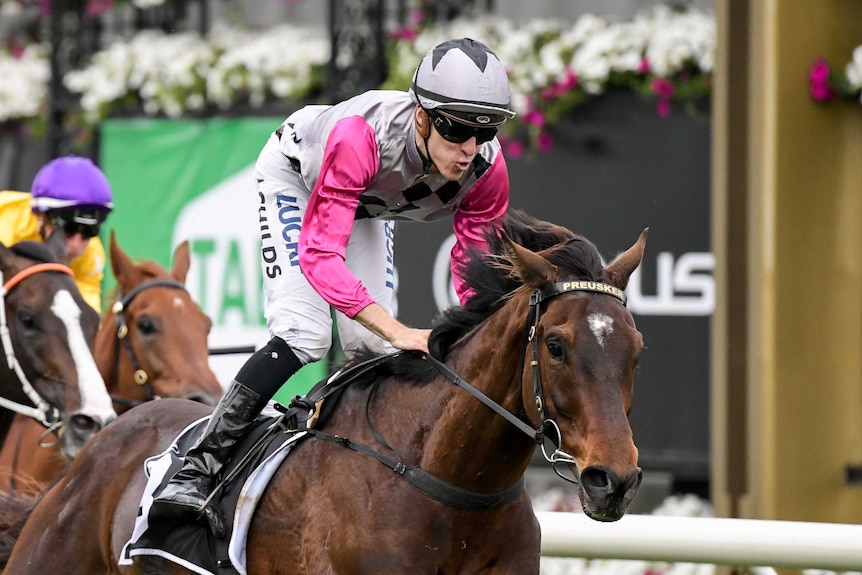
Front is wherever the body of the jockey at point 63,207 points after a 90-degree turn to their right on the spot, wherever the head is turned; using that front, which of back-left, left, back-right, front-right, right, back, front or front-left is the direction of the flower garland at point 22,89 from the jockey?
back-right

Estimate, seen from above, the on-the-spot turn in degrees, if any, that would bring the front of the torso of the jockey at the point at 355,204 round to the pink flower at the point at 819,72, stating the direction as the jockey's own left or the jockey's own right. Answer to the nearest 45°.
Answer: approximately 90° to the jockey's own left

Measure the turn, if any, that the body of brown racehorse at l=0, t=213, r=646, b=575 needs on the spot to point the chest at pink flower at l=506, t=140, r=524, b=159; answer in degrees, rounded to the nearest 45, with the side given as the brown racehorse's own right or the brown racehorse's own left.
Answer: approximately 135° to the brown racehorse's own left

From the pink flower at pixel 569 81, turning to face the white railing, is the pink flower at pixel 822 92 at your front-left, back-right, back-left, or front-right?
front-left

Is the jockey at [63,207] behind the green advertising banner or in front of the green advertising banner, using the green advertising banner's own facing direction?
in front

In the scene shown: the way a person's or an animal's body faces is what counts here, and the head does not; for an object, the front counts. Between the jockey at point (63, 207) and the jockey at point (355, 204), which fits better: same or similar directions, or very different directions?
same or similar directions

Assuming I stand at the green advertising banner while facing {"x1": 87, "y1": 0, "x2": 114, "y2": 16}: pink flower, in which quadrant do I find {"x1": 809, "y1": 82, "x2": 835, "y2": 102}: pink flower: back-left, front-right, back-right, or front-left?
back-right

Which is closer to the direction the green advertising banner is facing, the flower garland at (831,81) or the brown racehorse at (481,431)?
the brown racehorse

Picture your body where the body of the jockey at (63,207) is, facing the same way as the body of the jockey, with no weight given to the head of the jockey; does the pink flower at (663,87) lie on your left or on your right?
on your left

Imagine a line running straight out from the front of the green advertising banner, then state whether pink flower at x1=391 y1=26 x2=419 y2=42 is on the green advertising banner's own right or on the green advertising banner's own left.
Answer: on the green advertising banner's own left

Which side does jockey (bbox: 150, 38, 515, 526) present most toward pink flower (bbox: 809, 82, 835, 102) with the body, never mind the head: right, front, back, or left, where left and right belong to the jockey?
left

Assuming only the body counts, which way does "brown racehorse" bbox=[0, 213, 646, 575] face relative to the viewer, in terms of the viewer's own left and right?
facing the viewer and to the right of the viewer

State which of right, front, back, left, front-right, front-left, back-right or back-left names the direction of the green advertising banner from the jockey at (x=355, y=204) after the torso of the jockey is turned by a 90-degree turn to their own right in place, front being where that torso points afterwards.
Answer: back-right

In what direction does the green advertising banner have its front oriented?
toward the camera

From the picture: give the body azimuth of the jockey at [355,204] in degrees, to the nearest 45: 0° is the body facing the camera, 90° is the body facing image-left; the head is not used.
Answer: approximately 315°
